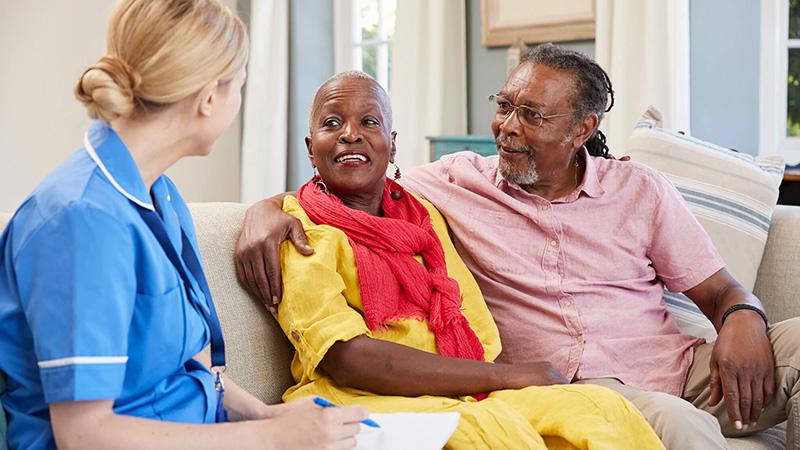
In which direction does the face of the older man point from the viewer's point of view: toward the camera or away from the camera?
toward the camera

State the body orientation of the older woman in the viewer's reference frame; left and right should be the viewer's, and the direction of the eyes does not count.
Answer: facing the viewer and to the right of the viewer

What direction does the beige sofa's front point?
toward the camera

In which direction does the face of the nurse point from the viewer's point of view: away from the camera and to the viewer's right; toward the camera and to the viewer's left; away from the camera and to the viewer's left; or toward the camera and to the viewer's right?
away from the camera and to the viewer's right

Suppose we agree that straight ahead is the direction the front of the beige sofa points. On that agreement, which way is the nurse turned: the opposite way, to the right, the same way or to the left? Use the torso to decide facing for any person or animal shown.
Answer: to the left

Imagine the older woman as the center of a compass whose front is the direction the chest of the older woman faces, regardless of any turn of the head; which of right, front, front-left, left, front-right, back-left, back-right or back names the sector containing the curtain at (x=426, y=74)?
back-left

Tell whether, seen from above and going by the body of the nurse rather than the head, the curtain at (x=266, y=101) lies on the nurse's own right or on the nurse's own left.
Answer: on the nurse's own left

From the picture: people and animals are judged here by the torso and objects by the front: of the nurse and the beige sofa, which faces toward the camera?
the beige sofa

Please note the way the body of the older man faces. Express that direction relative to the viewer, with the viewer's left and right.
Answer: facing the viewer

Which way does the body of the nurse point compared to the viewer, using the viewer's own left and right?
facing to the right of the viewer

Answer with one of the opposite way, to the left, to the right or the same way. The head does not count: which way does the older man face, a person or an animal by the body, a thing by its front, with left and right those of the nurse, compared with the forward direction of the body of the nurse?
to the right

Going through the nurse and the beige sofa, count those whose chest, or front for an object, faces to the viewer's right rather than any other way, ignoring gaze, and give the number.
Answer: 1
